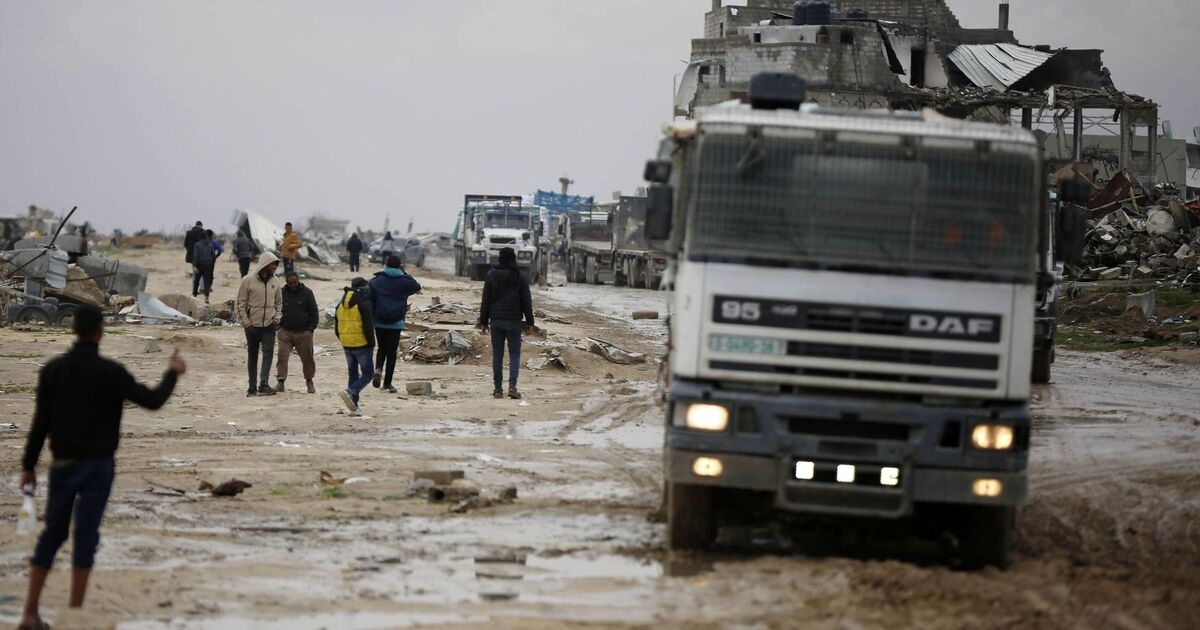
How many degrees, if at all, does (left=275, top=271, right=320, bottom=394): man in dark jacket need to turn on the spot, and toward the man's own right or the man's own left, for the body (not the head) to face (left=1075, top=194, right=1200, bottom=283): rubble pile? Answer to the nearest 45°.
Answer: approximately 135° to the man's own left

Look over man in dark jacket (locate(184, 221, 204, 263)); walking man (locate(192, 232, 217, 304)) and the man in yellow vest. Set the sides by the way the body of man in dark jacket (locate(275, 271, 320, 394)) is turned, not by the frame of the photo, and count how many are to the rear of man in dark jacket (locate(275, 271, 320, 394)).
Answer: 2

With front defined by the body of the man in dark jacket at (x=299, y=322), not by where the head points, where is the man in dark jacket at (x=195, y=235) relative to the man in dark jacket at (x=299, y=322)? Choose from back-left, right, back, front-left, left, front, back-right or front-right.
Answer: back

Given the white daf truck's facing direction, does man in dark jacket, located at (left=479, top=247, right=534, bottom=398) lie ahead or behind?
behind

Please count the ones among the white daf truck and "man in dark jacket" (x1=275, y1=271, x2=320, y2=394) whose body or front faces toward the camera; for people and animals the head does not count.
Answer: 2

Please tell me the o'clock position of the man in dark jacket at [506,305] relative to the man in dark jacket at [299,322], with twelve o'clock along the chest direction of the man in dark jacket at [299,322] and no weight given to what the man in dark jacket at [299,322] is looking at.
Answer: the man in dark jacket at [506,305] is roughly at 10 o'clock from the man in dark jacket at [299,322].

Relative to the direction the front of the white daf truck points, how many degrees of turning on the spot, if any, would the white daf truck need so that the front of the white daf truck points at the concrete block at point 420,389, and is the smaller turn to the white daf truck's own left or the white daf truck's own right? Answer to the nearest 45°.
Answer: approximately 135° to the white daf truck's own right

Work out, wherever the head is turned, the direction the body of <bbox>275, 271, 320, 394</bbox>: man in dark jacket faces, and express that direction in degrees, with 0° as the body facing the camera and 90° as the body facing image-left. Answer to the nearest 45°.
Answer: approximately 0°

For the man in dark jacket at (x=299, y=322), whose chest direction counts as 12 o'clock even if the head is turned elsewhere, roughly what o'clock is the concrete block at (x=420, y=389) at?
The concrete block is roughly at 9 o'clock from the man in dark jacket.
